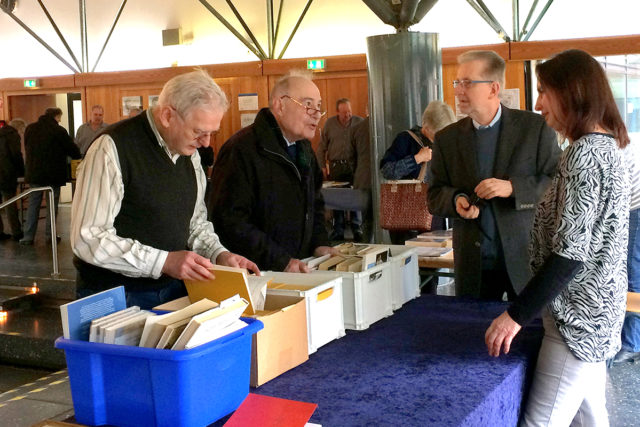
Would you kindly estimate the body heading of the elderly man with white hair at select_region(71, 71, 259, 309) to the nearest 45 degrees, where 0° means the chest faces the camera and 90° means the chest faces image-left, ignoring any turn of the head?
approximately 315°

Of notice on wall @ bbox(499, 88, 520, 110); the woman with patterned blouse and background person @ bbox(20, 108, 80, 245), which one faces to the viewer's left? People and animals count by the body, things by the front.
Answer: the woman with patterned blouse

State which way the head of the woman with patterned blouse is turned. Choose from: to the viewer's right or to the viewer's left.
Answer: to the viewer's left

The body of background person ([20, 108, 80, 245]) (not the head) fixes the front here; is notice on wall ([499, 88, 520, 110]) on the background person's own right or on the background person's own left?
on the background person's own right

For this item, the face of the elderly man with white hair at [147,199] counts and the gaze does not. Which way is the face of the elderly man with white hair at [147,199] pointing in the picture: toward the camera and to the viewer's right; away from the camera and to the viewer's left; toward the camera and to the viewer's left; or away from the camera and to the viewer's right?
toward the camera and to the viewer's right

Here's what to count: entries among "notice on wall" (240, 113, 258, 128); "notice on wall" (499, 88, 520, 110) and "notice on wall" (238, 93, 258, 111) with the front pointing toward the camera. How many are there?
3

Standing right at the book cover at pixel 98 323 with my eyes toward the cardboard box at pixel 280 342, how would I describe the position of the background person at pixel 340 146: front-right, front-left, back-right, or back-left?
front-left

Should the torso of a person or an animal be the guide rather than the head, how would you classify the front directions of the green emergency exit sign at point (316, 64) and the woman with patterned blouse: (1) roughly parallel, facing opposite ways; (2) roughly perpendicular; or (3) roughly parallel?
roughly perpendicular

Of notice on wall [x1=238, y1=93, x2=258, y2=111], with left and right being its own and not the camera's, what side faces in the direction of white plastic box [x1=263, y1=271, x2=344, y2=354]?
front

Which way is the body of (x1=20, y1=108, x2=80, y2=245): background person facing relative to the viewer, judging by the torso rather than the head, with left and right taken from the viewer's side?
facing away from the viewer and to the right of the viewer

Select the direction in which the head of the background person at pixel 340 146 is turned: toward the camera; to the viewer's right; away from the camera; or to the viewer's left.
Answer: toward the camera

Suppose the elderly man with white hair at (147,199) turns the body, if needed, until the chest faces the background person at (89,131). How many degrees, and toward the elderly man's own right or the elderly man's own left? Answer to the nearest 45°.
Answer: approximately 135° to the elderly man's own left

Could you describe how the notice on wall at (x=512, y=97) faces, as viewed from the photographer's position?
facing the viewer

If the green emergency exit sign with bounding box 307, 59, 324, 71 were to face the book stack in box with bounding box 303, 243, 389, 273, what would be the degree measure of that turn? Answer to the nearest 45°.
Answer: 0° — it already faces it

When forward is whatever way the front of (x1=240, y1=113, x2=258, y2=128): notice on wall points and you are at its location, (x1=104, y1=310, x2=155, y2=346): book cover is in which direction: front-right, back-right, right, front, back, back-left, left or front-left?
front

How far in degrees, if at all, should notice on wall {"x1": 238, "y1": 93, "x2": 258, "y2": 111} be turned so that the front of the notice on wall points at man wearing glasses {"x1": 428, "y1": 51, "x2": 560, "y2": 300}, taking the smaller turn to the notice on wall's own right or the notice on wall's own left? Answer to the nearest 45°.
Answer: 0° — it already faces them

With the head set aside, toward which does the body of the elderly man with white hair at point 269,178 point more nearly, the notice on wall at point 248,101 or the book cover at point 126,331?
the book cover

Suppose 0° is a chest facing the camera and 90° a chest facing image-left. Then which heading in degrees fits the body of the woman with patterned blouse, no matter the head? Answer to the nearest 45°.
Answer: approximately 90°
